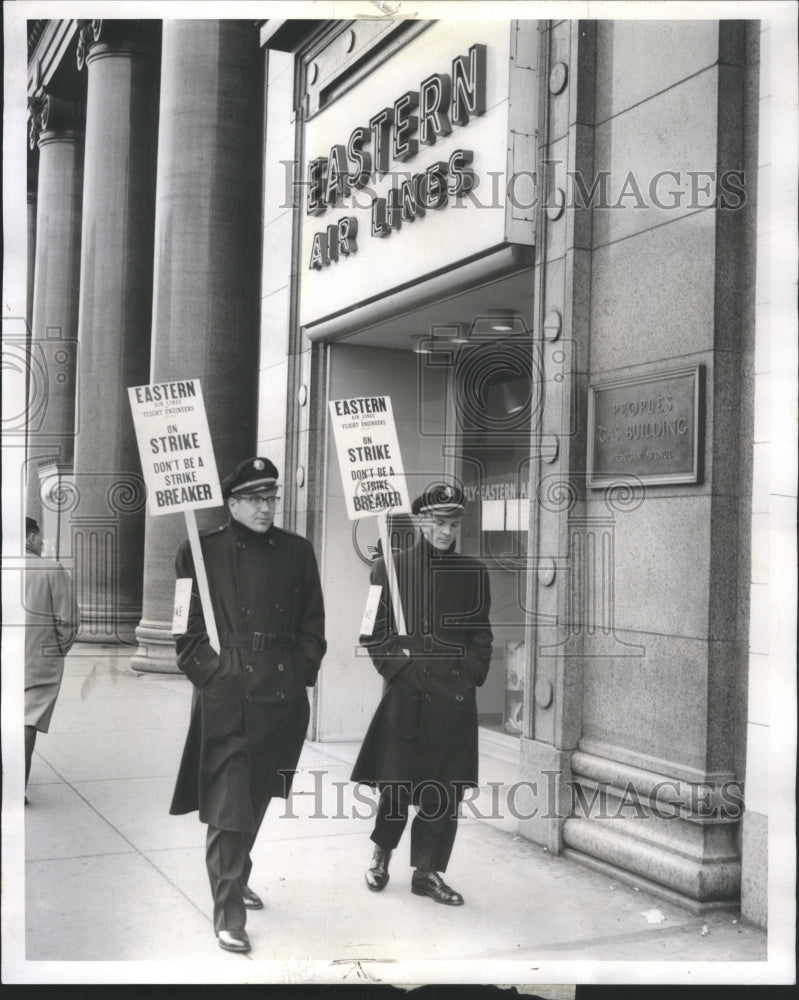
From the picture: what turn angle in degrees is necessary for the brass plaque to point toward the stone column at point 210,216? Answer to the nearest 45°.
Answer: approximately 45° to its right

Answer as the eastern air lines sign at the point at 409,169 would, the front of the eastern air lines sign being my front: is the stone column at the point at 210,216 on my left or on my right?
on my right

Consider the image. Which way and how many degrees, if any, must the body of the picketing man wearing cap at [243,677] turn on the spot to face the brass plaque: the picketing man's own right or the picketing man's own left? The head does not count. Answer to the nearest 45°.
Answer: approximately 90° to the picketing man's own left

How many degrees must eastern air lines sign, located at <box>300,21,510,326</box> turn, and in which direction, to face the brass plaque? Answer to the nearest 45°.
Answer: approximately 90° to its left

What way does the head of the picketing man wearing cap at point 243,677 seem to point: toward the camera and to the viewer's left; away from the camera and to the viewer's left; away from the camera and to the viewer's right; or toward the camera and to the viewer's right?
toward the camera and to the viewer's right

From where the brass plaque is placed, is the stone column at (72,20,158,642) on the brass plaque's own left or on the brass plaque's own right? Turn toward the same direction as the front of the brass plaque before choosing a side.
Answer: on the brass plaque's own right

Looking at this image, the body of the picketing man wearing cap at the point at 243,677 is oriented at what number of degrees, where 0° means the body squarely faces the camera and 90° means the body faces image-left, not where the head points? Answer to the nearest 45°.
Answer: approximately 0°

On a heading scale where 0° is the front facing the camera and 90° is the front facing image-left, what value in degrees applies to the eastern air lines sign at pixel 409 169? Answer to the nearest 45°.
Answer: approximately 45°
